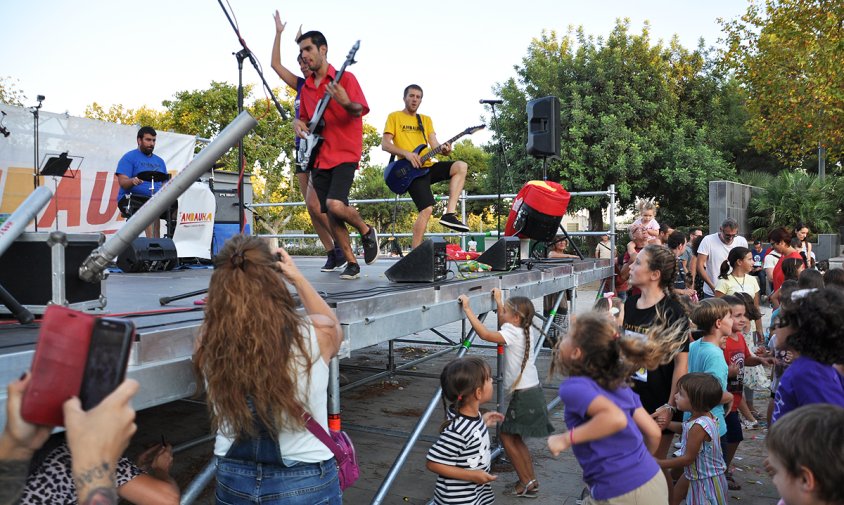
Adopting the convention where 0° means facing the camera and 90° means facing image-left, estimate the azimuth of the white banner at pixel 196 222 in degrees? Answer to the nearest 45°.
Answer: approximately 0°

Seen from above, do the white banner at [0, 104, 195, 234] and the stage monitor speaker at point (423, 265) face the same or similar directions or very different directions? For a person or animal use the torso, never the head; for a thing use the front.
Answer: very different directions

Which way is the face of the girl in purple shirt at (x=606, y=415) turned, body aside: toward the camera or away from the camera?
away from the camera

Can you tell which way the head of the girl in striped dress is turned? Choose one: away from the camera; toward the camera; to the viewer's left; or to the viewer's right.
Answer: to the viewer's left

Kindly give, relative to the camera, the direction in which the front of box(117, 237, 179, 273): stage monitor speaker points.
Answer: facing away from the viewer and to the left of the viewer

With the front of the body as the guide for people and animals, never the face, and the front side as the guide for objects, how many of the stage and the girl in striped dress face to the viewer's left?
1

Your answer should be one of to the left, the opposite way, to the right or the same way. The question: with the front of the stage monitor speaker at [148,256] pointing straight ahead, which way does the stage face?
the opposite way

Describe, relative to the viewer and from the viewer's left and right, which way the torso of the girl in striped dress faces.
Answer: facing to the left of the viewer

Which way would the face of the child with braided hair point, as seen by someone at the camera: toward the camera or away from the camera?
away from the camera
